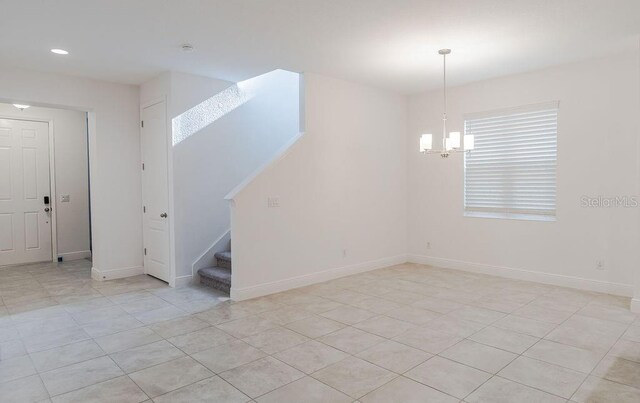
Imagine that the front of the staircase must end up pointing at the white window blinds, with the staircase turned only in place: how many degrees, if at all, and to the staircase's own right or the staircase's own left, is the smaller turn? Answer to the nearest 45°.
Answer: approximately 135° to the staircase's own left

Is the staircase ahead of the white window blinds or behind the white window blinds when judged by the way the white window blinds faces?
ahead

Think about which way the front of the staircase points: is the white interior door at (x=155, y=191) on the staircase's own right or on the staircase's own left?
on the staircase's own right

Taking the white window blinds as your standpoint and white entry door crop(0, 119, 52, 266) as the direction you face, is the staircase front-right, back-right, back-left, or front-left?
front-left

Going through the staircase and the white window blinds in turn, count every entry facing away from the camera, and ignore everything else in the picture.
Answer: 0

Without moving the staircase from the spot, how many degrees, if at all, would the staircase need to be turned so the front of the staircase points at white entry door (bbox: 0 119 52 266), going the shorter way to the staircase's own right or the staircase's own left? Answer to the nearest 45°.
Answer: approximately 90° to the staircase's own right

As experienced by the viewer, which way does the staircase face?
facing the viewer and to the left of the viewer

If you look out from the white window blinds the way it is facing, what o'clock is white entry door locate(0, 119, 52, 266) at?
The white entry door is roughly at 1 o'clock from the white window blinds.

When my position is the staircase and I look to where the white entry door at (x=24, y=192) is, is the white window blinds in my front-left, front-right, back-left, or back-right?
back-right
